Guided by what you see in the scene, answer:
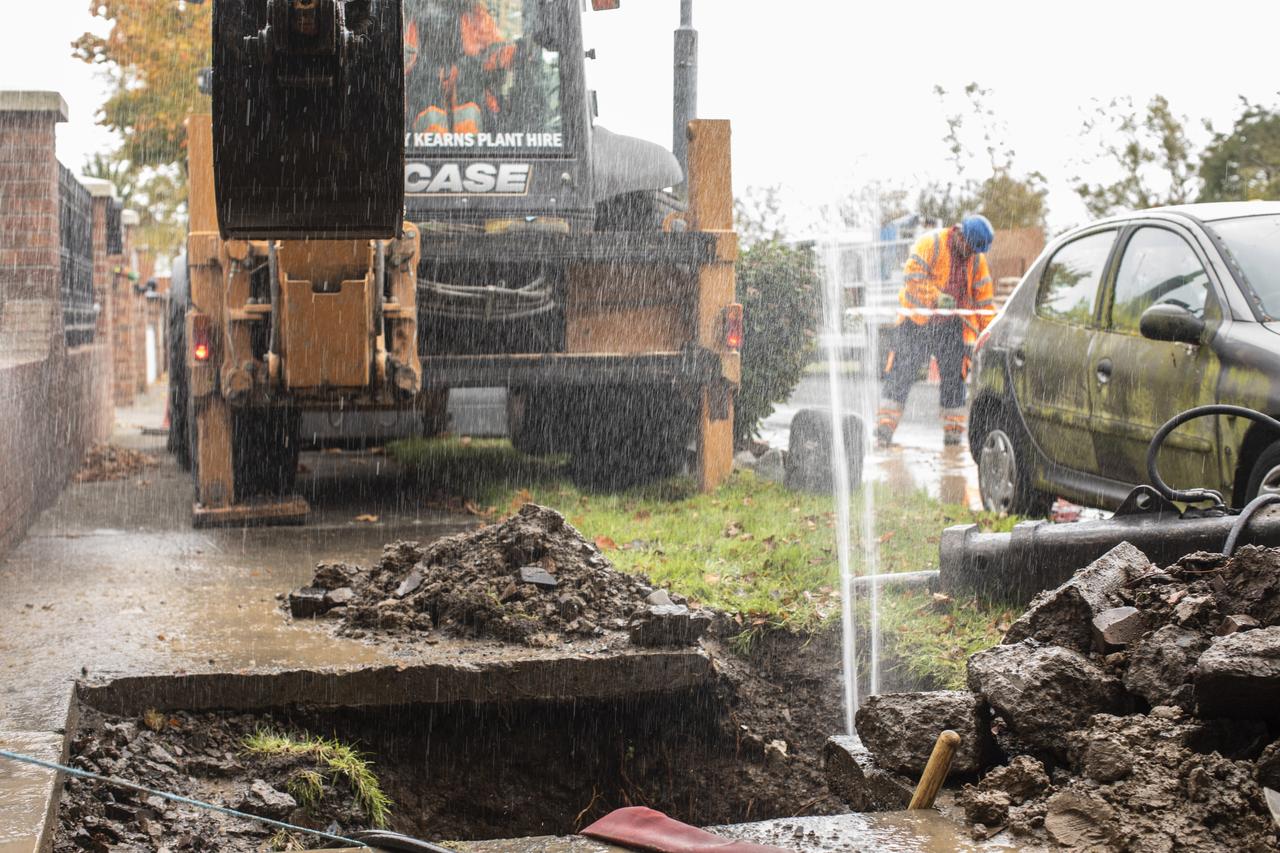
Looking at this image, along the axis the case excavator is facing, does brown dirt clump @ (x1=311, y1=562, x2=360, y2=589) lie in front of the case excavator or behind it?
behind

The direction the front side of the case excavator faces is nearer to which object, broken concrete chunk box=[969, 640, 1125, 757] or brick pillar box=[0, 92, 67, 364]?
the brick pillar

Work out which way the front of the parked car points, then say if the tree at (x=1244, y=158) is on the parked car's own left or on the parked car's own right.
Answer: on the parked car's own left

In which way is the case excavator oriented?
away from the camera

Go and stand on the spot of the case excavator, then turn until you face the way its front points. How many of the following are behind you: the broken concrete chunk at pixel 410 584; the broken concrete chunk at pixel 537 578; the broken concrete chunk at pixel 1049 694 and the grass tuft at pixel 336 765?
4

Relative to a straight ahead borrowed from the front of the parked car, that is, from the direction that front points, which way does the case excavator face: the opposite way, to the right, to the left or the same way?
the opposite way

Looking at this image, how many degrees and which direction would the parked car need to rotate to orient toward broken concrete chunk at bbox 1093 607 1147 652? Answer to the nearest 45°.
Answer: approximately 45° to its right

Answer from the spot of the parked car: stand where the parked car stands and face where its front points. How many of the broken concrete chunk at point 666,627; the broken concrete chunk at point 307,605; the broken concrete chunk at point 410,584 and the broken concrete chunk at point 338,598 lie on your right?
4

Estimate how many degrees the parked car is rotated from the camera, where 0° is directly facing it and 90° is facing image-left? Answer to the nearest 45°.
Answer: approximately 315°

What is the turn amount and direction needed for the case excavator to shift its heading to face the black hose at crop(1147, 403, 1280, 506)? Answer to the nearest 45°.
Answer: approximately 135° to its right

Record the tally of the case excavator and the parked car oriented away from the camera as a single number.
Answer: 1

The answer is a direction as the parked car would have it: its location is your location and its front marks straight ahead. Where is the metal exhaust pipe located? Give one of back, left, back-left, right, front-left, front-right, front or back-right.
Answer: back

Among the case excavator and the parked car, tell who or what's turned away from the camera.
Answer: the case excavator

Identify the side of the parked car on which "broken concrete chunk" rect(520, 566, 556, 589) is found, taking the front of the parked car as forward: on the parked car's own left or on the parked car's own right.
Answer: on the parked car's own right

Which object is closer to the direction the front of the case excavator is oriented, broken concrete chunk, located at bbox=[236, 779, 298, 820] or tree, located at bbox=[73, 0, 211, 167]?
the tree

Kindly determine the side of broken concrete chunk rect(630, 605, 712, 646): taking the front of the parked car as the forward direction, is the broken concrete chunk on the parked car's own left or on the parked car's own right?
on the parked car's own right
